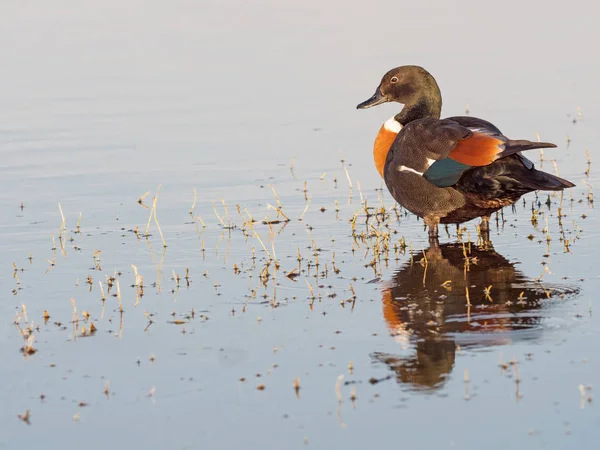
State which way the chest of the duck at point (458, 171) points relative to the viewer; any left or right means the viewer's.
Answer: facing to the left of the viewer
